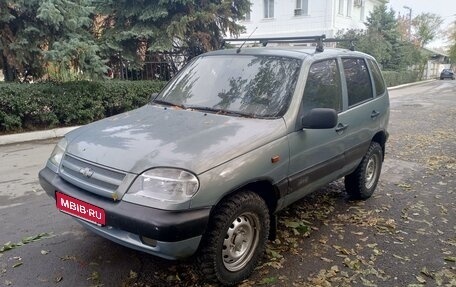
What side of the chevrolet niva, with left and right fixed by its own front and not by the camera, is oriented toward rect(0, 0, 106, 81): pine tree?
right

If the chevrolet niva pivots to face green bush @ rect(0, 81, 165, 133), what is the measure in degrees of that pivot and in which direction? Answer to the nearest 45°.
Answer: approximately 90° to its right

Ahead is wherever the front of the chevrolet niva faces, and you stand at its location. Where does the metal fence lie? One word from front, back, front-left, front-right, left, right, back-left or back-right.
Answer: back-right

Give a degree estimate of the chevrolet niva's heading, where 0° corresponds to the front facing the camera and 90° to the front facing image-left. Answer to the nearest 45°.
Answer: approximately 45°

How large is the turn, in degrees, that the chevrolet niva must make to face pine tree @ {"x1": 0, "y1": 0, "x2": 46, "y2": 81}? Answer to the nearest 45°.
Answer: approximately 90° to its right

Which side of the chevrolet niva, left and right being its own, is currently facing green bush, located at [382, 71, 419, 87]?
back

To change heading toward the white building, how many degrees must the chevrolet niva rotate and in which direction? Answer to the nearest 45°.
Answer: approximately 135° to its right
